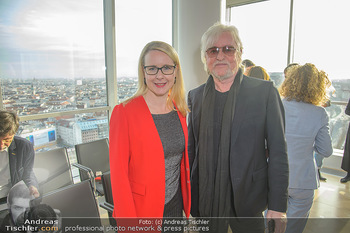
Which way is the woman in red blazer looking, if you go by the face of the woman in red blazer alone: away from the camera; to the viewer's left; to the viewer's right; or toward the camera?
toward the camera

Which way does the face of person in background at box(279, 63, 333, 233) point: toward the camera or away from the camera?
away from the camera

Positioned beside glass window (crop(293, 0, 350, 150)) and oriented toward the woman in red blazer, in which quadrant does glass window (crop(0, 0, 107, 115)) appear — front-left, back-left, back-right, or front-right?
front-right

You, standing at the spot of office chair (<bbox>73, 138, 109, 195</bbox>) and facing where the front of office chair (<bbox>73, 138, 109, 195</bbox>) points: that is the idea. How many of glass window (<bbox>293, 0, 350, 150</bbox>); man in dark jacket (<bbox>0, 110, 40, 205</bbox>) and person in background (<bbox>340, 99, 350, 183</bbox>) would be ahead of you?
1

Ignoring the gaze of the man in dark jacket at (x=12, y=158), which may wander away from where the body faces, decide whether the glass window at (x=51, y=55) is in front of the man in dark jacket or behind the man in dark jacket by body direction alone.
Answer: behind
